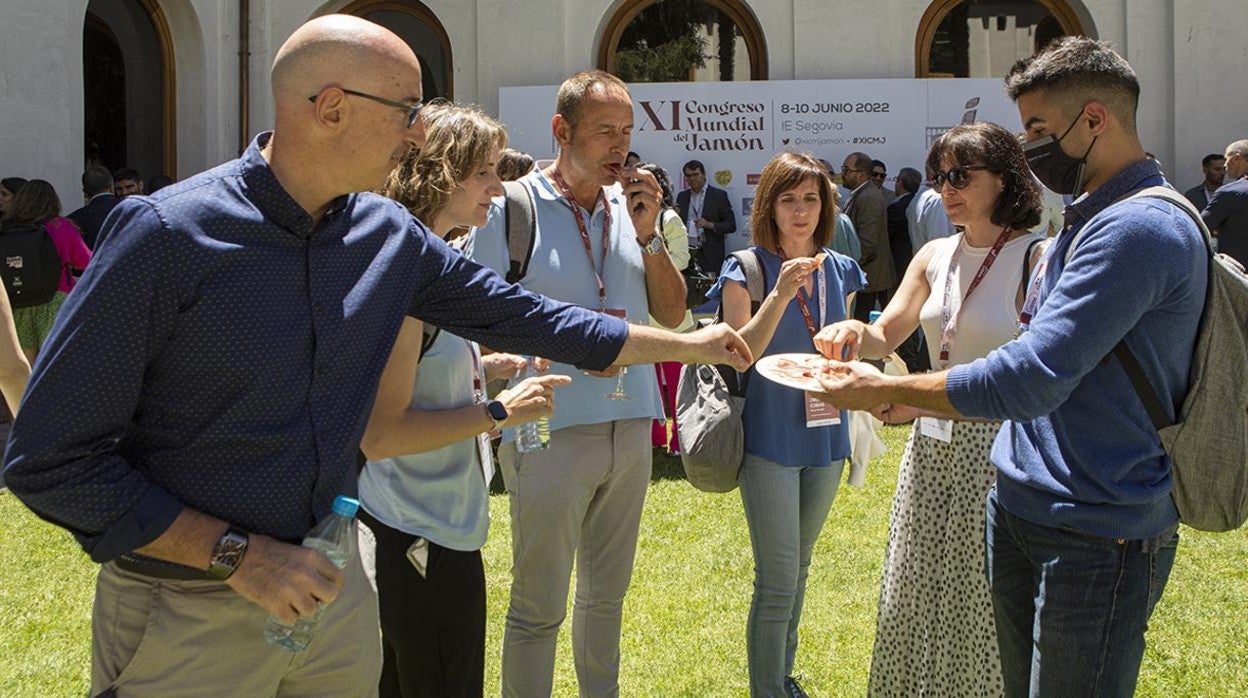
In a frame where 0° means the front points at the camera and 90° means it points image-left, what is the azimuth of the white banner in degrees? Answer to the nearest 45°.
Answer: approximately 0°

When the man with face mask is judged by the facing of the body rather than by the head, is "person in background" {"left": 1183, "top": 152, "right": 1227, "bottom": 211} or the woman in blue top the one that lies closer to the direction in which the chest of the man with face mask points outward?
the woman in blue top

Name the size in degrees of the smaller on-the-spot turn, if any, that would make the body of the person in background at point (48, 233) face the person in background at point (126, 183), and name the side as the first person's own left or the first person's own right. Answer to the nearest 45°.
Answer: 0° — they already face them

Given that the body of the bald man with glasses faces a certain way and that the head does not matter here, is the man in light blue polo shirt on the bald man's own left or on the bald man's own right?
on the bald man's own left

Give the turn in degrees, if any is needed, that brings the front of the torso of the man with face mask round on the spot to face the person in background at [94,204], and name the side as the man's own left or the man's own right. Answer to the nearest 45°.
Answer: approximately 45° to the man's own right

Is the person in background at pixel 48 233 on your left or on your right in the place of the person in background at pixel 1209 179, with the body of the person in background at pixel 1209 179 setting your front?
on your right

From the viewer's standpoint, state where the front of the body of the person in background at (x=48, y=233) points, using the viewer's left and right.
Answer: facing away from the viewer
